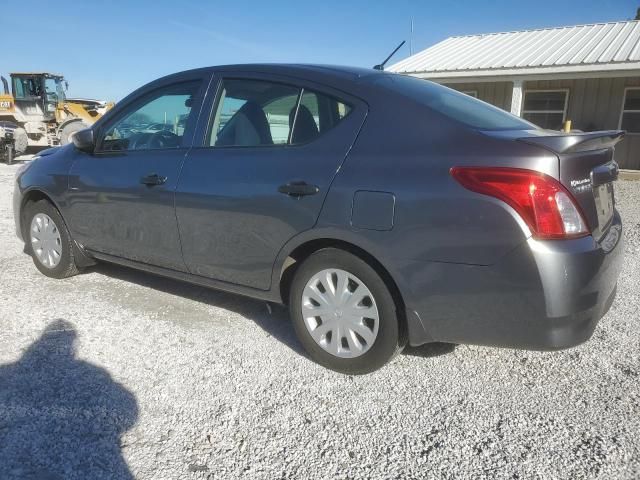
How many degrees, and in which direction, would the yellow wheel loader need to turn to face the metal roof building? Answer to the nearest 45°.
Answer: approximately 45° to its right

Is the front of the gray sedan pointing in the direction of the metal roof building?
no

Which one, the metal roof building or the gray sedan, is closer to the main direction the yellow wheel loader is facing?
the metal roof building

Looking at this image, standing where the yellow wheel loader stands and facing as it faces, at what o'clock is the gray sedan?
The gray sedan is roughly at 3 o'clock from the yellow wheel loader.

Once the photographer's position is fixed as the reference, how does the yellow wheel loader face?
facing to the right of the viewer

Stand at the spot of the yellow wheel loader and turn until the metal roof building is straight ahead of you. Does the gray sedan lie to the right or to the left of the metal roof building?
right

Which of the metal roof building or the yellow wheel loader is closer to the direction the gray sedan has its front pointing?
the yellow wheel loader

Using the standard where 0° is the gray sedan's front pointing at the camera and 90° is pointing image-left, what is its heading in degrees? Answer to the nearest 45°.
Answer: approximately 135°

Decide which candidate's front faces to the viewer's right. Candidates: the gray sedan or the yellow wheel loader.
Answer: the yellow wheel loader
